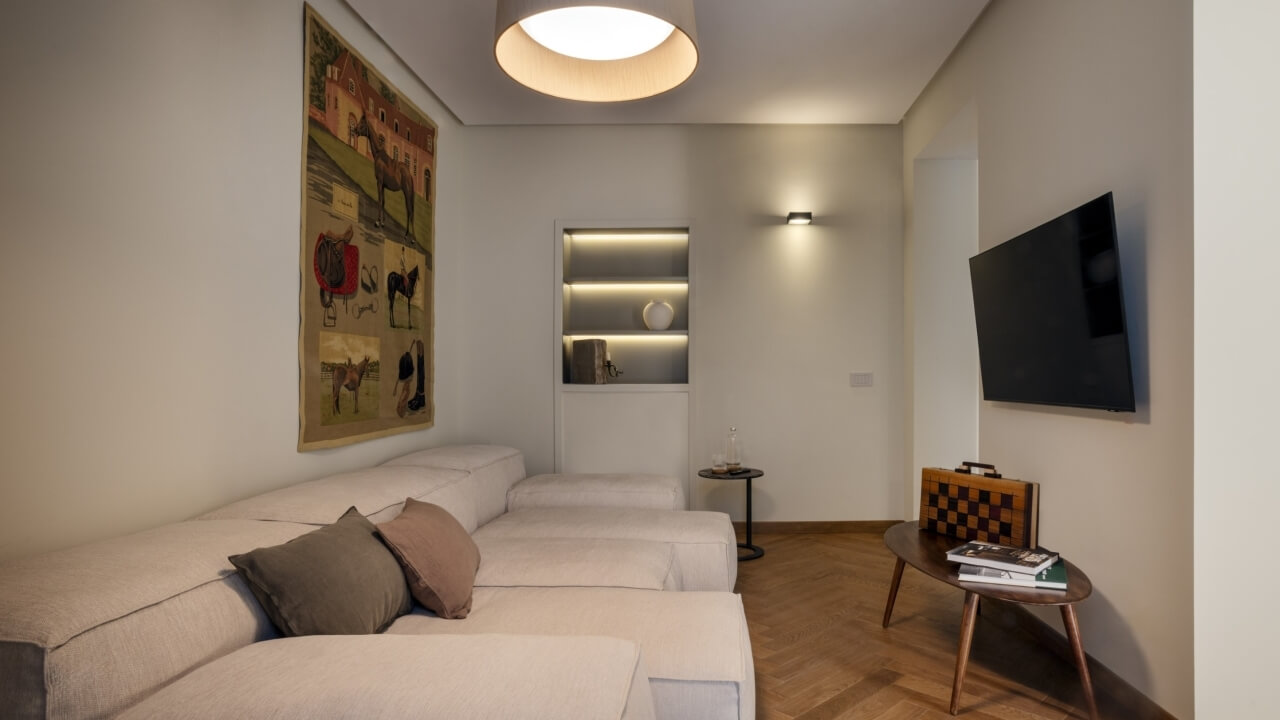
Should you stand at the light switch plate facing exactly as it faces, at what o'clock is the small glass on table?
The small glass on table is roughly at 2 o'clock from the light switch plate.

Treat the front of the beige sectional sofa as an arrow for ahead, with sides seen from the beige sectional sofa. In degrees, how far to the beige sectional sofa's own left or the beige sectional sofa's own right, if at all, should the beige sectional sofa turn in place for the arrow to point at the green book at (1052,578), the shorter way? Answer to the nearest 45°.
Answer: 0° — it already faces it

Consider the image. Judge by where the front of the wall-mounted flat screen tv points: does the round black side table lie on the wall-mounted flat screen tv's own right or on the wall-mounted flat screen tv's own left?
on the wall-mounted flat screen tv's own right

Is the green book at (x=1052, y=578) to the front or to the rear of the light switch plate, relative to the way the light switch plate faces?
to the front

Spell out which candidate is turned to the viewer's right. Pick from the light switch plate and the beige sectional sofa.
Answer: the beige sectional sofa

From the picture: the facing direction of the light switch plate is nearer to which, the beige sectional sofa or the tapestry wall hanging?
the beige sectional sofa

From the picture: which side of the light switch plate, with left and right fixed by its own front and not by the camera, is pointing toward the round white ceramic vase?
right

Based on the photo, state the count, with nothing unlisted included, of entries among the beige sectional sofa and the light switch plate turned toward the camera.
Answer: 1

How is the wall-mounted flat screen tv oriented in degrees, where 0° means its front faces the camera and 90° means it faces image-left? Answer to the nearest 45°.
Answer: approximately 45°

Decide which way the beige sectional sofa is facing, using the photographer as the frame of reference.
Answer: facing to the right of the viewer
